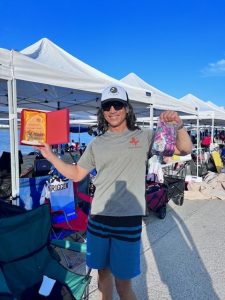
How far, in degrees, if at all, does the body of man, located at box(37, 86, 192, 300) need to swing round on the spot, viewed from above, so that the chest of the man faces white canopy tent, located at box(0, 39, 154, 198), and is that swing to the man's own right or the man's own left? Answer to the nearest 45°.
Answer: approximately 135° to the man's own right

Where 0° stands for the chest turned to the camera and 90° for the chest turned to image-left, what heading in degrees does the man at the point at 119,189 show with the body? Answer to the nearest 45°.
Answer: approximately 0°

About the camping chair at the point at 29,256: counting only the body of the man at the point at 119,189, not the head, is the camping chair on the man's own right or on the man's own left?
on the man's own right

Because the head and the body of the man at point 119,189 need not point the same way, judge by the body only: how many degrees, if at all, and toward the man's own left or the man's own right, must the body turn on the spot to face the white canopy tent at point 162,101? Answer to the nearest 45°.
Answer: approximately 180°
